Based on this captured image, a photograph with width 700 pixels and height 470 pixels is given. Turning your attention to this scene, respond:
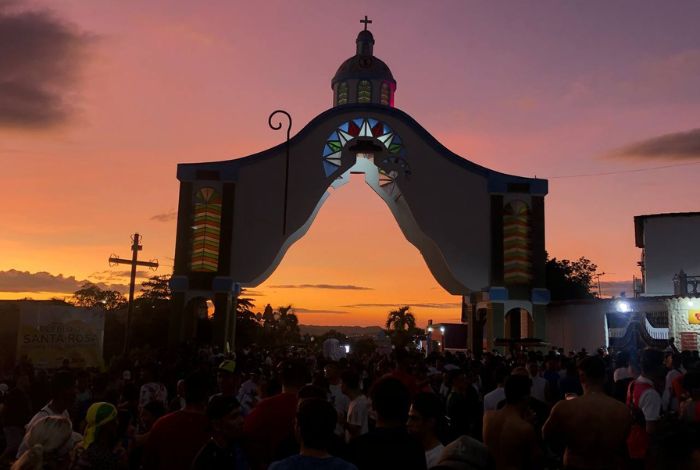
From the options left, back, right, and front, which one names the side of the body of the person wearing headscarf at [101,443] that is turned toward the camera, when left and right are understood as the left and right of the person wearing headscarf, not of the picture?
back

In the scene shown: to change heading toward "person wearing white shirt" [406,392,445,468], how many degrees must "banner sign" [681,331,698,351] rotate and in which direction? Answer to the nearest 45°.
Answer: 0° — it already faces them

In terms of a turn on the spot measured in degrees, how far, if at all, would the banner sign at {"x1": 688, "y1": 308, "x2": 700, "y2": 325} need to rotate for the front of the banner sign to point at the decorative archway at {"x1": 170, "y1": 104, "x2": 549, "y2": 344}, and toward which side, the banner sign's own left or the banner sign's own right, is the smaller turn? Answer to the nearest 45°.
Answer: approximately 90° to the banner sign's own right

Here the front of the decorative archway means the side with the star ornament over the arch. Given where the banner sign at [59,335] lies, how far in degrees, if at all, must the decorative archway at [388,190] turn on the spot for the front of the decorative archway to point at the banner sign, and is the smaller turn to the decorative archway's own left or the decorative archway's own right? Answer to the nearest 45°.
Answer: approximately 45° to the decorative archway's own right

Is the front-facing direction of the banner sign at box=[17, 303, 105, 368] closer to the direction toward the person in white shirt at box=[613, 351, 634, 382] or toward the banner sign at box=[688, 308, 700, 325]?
the person in white shirt

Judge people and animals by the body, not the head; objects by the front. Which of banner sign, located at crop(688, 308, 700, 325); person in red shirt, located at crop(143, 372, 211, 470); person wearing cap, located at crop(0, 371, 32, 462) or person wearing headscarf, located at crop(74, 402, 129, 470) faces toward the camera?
the banner sign

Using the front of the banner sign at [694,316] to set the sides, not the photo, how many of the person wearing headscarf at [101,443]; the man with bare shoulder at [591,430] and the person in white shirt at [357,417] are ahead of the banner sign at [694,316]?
3

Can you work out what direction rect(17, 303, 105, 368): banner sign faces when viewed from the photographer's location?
facing the viewer

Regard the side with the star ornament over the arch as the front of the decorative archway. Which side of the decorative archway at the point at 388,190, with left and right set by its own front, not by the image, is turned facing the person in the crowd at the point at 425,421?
front

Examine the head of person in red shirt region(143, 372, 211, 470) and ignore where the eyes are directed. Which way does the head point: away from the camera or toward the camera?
away from the camera

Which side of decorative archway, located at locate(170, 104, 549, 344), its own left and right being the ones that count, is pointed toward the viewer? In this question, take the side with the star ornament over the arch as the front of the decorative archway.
front

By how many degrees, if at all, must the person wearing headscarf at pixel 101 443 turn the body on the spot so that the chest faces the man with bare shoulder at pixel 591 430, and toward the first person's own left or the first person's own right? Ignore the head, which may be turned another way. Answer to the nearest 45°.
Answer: approximately 90° to the first person's own right

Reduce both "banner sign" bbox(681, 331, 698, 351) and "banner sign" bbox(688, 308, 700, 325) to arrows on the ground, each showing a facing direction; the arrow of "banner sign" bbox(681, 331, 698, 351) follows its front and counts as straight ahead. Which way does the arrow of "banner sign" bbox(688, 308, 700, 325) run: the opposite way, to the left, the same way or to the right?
the same way

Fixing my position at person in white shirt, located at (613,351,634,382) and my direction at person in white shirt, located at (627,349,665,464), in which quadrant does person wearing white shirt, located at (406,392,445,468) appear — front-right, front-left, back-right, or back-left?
front-right
